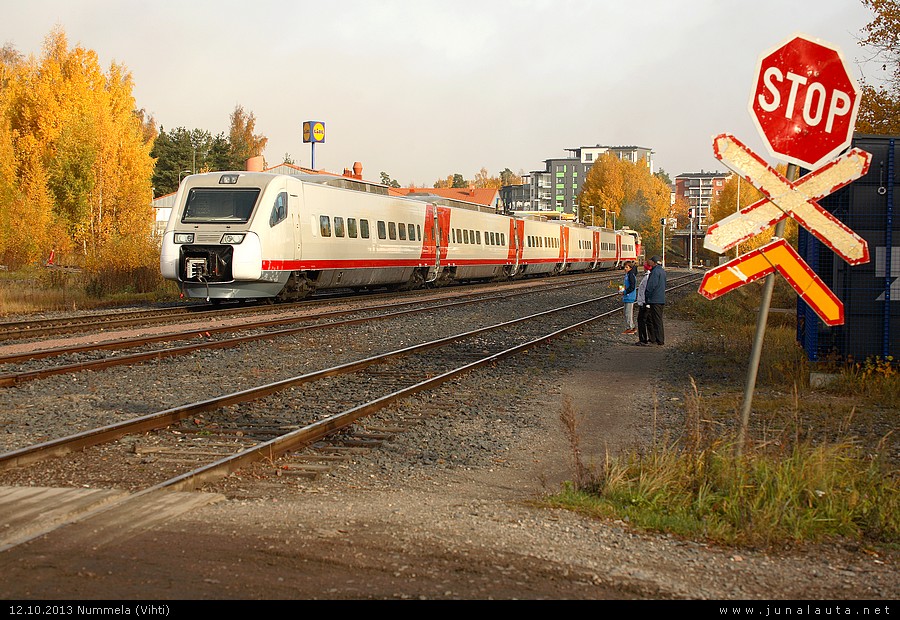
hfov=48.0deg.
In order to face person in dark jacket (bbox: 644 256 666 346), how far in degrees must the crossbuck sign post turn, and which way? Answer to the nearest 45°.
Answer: approximately 180°

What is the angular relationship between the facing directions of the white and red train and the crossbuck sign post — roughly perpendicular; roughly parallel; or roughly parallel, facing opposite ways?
roughly parallel

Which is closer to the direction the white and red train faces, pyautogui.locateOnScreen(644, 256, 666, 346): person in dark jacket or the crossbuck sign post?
the crossbuck sign post

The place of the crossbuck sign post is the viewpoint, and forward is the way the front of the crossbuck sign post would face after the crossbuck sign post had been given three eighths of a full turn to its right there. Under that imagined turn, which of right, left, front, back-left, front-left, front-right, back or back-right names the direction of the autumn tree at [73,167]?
front

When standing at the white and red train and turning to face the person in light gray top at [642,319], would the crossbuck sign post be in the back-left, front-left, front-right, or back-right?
front-right

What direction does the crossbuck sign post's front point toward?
toward the camera

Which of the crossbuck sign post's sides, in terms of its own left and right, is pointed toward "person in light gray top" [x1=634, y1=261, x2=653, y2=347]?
back

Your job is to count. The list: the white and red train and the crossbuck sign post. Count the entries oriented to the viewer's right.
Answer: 0

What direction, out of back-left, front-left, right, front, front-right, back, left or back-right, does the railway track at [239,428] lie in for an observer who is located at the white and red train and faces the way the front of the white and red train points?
front-left

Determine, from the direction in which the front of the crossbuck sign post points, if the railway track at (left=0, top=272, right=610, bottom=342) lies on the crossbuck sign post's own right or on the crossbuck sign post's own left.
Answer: on the crossbuck sign post's own right

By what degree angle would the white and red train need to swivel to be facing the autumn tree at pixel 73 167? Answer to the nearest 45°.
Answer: approximately 90° to its right

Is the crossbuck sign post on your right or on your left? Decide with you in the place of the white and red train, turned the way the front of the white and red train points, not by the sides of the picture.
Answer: on your left
